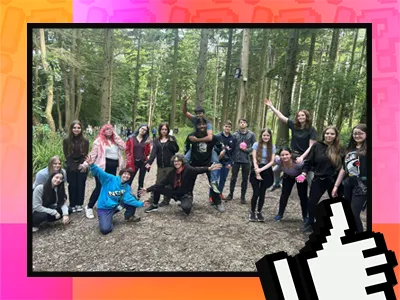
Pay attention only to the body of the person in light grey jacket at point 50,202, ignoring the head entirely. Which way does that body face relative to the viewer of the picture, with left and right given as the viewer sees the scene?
facing the viewer and to the right of the viewer

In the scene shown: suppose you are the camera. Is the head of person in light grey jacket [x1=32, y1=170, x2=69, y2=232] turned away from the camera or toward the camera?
toward the camera
